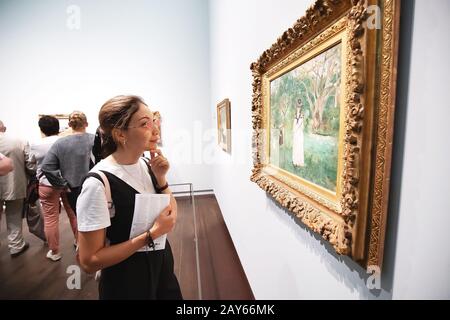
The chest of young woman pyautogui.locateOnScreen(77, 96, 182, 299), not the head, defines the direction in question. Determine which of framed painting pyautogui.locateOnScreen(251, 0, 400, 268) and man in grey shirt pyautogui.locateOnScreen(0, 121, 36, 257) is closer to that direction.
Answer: the framed painting

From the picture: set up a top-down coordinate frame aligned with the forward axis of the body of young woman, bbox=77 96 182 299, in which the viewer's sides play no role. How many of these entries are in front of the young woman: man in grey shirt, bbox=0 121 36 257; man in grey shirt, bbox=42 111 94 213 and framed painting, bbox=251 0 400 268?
1

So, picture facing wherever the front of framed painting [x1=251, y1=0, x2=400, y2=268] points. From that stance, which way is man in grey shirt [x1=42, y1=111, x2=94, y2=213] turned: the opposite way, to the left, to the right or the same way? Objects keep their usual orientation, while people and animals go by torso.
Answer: to the right

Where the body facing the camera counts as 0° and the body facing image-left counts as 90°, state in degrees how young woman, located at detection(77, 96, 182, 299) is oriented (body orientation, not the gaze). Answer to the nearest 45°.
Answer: approximately 315°

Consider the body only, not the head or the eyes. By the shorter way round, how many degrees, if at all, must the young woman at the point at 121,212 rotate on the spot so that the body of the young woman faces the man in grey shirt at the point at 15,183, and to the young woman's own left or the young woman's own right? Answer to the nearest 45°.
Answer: approximately 180°

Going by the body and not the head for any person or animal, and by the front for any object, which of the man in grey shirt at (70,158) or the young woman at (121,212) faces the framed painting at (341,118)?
the young woman

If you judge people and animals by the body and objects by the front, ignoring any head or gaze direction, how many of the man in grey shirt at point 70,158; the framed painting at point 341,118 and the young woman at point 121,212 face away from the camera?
1

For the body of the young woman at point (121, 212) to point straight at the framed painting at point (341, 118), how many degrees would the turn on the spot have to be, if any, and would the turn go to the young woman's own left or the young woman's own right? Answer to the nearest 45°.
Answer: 0° — they already face it

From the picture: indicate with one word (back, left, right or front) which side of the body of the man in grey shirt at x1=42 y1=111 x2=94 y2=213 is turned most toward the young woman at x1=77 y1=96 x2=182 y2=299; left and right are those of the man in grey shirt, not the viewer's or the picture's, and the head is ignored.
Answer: back

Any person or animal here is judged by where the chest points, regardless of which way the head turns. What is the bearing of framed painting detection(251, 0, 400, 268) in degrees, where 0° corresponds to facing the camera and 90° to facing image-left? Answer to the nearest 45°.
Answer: approximately 45°

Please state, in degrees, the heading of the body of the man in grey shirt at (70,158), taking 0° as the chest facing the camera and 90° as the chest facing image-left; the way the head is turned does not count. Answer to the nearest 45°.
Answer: approximately 180°

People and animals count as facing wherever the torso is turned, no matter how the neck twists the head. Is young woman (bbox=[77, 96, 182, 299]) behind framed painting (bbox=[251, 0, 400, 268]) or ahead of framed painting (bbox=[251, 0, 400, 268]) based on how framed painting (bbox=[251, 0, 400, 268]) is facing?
ahead

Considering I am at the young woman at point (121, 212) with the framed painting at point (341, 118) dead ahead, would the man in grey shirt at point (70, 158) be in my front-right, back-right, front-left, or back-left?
back-left

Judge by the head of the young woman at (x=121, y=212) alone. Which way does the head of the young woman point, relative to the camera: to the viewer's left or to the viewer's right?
to the viewer's right
